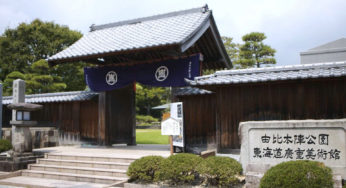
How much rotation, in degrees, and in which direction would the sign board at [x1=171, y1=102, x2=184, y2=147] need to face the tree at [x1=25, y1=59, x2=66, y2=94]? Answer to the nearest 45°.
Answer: approximately 90° to its right

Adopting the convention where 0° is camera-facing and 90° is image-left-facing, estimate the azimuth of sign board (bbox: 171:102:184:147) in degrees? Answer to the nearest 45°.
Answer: approximately 45°

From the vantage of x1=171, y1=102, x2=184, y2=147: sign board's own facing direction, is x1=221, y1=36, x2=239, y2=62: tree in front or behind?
behind

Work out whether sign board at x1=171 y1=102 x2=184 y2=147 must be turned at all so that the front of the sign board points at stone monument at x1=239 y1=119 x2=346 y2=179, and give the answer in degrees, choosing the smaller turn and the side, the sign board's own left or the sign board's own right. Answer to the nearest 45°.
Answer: approximately 90° to the sign board's own left

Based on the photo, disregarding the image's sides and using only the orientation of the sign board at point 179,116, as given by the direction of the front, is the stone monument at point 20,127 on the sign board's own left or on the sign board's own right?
on the sign board's own right

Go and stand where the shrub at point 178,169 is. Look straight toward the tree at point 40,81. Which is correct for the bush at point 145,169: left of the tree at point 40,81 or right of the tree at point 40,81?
left

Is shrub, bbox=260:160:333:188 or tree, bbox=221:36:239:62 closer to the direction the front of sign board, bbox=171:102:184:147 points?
the shrub
